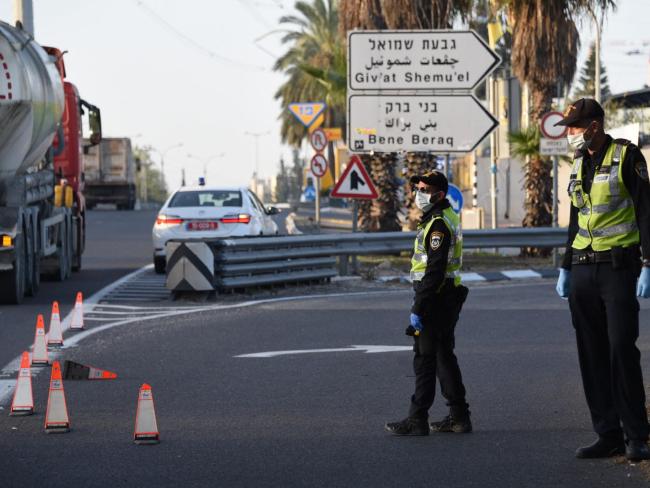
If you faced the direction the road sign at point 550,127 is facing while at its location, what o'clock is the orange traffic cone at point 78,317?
The orange traffic cone is roughly at 1 o'clock from the road sign.

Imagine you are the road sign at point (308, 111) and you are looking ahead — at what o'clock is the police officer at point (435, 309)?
The police officer is roughly at 12 o'clock from the road sign.

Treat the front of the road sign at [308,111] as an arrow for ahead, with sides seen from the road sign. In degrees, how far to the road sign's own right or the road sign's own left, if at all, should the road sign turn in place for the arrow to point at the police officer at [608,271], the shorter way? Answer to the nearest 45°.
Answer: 0° — it already faces them

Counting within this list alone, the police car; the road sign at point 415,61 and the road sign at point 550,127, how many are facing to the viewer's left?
0

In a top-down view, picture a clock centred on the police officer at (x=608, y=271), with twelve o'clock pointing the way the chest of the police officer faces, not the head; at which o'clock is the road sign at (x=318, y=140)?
The road sign is roughly at 4 o'clock from the police officer.

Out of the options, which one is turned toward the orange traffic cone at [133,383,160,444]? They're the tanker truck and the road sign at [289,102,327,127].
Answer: the road sign

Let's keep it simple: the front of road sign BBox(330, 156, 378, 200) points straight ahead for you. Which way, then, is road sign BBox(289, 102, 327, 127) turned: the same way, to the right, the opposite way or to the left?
the same way

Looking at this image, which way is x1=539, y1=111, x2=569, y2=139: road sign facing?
toward the camera

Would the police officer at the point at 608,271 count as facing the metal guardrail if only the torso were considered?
no

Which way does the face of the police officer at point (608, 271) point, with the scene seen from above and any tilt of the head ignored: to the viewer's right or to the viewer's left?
to the viewer's left

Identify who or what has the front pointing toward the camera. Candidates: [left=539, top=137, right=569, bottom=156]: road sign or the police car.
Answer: the road sign

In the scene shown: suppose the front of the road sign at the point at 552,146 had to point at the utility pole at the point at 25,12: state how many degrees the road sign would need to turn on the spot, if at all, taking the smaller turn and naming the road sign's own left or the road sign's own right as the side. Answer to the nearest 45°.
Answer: approximately 90° to the road sign's own right

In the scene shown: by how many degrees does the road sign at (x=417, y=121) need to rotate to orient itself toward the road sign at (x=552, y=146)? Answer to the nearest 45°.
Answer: approximately 90° to its left

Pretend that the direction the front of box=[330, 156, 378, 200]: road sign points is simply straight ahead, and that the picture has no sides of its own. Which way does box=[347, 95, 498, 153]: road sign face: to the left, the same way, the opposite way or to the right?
the same way

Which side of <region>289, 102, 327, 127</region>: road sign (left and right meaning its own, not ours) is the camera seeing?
front

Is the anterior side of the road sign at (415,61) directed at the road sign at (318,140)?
no
